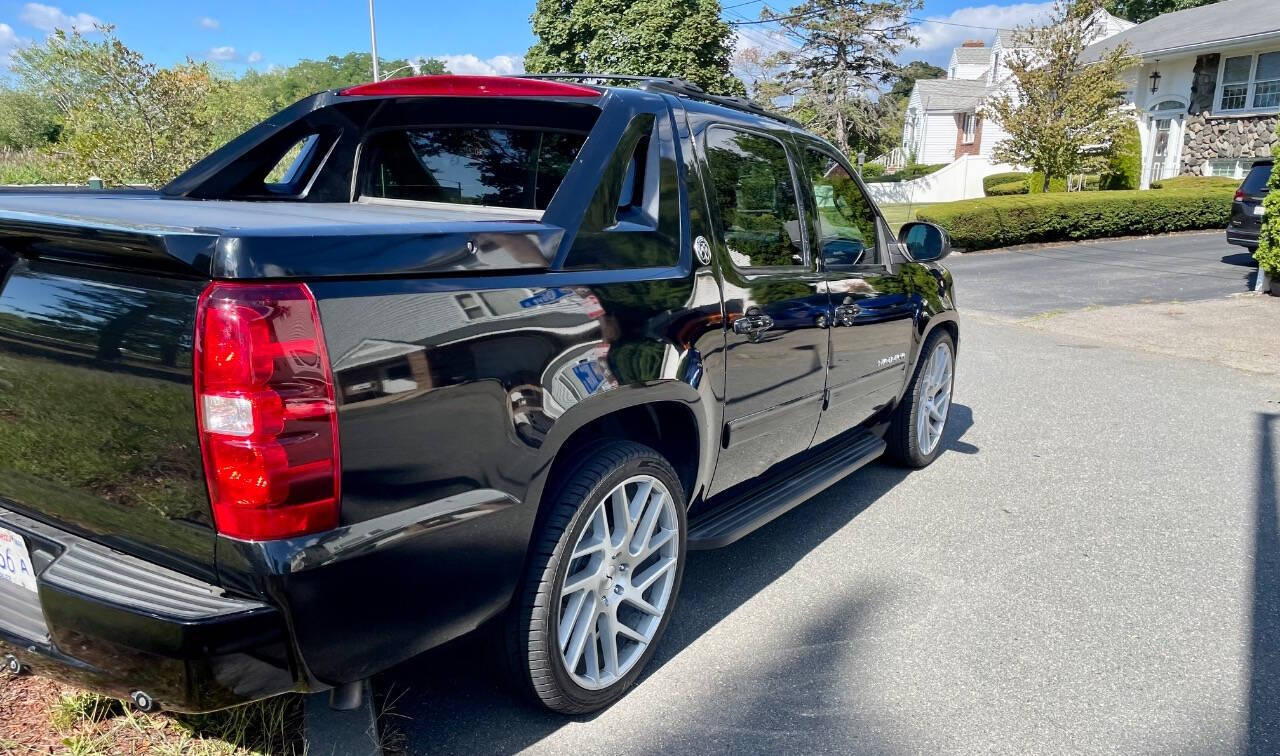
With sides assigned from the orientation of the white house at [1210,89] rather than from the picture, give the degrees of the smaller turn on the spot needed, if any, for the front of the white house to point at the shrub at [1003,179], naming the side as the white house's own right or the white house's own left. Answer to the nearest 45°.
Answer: approximately 90° to the white house's own right

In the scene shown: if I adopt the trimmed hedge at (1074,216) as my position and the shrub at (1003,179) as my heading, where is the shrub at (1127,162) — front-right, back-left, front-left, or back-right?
front-right

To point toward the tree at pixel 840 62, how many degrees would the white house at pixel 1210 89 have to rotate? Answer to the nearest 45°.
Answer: approximately 90° to its right

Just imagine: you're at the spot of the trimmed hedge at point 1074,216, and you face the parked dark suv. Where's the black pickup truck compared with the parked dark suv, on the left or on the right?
right

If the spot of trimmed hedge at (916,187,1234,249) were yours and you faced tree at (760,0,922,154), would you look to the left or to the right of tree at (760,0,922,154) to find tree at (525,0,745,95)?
left

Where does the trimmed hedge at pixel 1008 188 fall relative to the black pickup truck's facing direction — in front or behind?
in front

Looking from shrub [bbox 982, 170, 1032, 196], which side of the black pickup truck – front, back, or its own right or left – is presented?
front

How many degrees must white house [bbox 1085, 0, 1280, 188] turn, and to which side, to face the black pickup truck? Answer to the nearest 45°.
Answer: approximately 45° to its left

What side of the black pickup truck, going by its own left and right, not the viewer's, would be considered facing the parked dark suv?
front

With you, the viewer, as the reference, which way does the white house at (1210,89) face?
facing the viewer and to the left of the viewer

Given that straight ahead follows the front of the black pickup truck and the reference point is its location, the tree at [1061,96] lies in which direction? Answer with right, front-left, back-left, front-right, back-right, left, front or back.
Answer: front

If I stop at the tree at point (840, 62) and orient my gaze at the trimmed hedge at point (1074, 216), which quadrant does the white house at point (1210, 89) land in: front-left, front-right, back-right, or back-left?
front-left

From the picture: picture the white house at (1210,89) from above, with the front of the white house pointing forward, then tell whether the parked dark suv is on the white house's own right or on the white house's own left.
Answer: on the white house's own left

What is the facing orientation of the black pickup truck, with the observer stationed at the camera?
facing away from the viewer and to the right of the viewer

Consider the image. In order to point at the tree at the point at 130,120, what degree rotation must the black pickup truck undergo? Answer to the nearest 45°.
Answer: approximately 45° to its left

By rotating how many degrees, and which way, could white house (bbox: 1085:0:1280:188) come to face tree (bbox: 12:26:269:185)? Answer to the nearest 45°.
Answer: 0° — it already faces it
